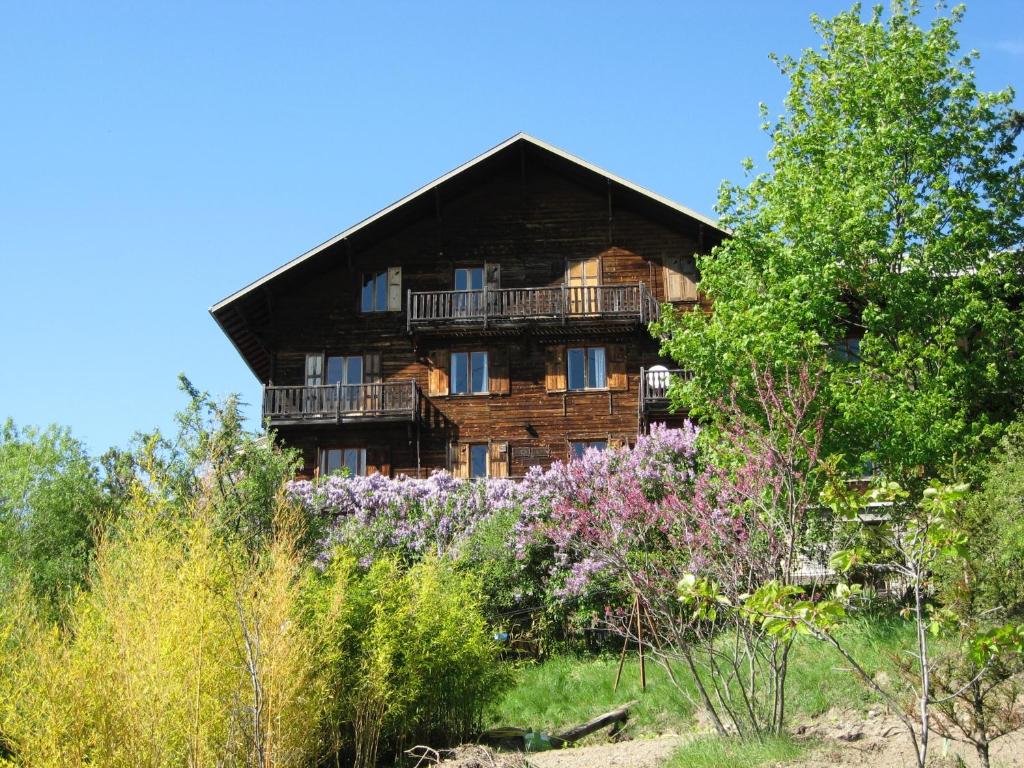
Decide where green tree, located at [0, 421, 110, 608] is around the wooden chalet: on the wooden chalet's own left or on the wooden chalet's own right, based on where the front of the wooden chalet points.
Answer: on the wooden chalet's own right

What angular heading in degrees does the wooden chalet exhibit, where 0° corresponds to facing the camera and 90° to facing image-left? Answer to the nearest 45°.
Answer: approximately 0°

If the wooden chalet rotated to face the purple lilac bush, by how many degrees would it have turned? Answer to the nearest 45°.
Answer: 0° — it already faces it

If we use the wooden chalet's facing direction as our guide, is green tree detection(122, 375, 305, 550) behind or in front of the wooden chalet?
in front

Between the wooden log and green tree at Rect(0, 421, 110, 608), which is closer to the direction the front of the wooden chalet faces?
the wooden log

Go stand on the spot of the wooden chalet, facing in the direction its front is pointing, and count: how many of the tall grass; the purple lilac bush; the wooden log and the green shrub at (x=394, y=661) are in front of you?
4

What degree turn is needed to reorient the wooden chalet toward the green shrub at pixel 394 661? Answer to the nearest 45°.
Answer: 0° — it already faces it

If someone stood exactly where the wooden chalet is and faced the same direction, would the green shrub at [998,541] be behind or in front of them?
in front

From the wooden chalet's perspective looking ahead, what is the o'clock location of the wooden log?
The wooden log is roughly at 12 o'clock from the wooden chalet.
